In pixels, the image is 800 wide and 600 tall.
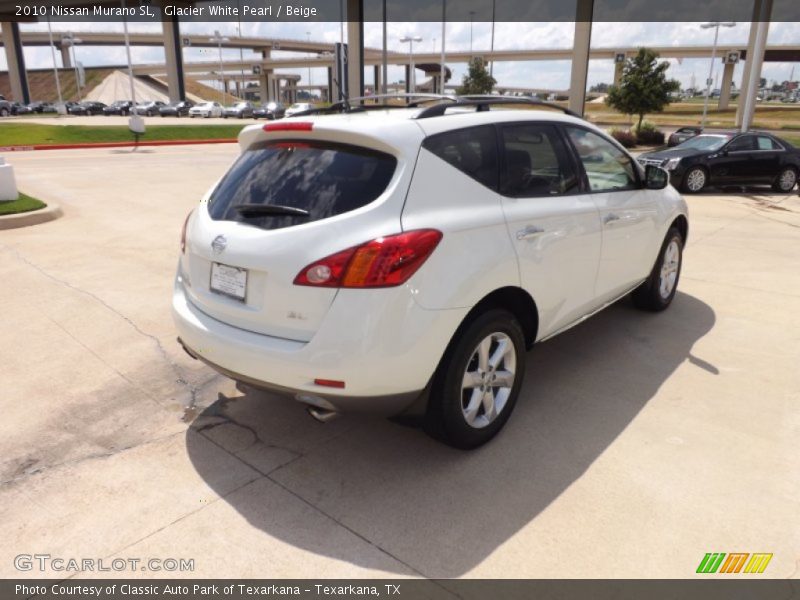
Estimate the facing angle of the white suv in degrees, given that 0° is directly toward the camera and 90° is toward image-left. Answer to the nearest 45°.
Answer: approximately 225°

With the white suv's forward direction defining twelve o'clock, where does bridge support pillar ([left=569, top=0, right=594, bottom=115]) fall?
The bridge support pillar is roughly at 11 o'clock from the white suv.

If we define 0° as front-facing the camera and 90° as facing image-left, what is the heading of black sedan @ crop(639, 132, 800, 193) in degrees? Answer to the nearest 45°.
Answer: approximately 45°

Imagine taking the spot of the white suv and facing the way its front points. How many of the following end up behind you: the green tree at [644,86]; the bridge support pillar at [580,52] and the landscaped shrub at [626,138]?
0

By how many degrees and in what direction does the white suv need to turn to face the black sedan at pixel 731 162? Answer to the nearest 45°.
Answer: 0° — it already faces it

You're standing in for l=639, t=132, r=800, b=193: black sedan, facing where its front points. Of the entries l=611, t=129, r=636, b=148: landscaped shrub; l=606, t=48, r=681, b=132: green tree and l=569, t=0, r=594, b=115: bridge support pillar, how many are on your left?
0

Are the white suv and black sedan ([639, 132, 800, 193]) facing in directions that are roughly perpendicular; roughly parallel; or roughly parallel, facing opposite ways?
roughly parallel, facing opposite ways

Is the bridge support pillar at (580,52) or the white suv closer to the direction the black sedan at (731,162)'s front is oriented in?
the white suv

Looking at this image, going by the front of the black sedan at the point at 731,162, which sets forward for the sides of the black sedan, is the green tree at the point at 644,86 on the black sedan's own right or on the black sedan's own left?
on the black sedan's own right
